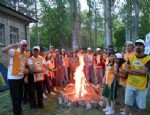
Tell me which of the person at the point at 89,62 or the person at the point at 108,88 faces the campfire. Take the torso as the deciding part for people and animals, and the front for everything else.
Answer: the person at the point at 89,62

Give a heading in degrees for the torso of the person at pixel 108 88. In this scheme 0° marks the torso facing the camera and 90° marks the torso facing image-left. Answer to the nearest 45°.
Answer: approximately 45°

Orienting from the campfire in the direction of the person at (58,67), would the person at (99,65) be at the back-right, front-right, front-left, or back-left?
front-right

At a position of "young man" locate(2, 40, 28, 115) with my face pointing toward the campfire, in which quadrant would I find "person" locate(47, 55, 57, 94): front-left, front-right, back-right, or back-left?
front-left

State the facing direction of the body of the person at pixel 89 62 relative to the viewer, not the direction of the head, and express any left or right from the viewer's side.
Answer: facing the viewer

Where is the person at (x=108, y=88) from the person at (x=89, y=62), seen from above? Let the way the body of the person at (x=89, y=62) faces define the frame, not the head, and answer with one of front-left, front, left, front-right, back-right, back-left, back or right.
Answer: front

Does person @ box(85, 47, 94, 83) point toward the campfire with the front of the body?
yes

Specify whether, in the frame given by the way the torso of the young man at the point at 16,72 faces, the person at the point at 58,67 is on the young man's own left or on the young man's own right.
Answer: on the young man's own left

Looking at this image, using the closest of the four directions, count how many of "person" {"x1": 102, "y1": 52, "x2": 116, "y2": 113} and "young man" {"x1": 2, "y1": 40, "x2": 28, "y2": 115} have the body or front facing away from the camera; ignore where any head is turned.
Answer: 0

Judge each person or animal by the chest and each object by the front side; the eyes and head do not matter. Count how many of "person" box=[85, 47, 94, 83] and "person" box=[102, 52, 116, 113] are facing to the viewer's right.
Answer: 0

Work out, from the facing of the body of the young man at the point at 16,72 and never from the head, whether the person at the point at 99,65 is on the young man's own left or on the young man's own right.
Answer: on the young man's own left

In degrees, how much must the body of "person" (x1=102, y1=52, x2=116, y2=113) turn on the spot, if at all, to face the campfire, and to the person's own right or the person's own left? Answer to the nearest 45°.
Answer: approximately 90° to the person's own right
